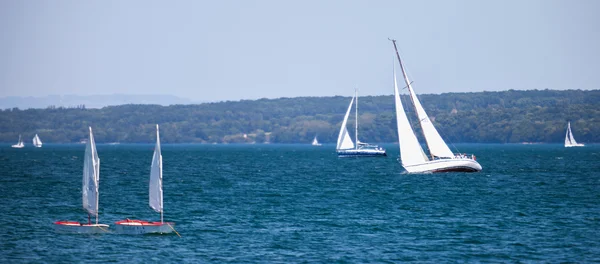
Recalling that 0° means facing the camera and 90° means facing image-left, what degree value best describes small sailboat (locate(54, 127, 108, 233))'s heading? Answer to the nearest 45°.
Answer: approximately 270°

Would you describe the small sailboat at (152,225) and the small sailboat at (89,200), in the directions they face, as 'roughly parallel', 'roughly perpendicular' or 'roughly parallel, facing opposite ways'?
roughly parallel

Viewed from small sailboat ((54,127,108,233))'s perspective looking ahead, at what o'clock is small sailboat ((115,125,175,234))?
small sailboat ((115,125,175,234)) is roughly at 1 o'clock from small sailboat ((54,127,108,233)).

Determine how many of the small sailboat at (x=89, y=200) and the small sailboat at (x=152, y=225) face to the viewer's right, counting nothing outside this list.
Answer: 2

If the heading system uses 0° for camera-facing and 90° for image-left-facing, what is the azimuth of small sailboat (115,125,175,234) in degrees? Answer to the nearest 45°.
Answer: approximately 270°

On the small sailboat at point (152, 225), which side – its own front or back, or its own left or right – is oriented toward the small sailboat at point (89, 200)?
back
